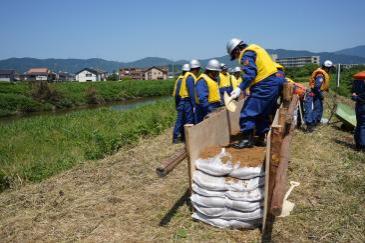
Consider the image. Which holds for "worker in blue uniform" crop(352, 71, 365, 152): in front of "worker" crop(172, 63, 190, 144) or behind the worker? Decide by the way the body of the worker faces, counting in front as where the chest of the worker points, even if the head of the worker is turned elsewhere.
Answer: in front

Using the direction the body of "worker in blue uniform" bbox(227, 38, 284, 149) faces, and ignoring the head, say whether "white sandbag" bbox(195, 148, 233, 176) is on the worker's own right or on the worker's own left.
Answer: on the worker's own left

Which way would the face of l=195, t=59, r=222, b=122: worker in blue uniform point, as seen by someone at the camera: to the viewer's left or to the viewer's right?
to the viewer's right

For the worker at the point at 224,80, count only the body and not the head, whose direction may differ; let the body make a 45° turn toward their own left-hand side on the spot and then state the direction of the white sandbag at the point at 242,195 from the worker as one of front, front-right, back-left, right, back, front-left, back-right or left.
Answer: front

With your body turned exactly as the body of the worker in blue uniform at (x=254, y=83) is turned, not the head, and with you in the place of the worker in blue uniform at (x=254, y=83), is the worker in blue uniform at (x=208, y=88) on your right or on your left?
on your right

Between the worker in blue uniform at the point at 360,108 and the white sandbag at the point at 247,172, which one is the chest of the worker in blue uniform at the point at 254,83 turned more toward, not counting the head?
the white sandbag

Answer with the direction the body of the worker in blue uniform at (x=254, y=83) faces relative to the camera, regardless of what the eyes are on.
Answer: to the viewer's left

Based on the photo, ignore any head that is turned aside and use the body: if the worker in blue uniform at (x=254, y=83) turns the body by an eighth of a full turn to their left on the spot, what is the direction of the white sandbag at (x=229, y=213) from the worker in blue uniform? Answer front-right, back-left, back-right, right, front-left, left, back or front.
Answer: front-left

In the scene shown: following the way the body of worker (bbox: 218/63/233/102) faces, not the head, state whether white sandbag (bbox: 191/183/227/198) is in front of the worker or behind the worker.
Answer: in front

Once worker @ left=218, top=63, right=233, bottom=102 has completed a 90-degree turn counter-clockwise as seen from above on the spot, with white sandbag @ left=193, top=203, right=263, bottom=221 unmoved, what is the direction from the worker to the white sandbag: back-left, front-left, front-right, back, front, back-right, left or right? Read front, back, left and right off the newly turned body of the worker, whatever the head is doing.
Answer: front-right

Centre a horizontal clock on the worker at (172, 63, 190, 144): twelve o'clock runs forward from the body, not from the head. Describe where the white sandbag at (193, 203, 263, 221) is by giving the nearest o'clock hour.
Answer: The white sandbag is roughly at 3 o'clock from the worker.

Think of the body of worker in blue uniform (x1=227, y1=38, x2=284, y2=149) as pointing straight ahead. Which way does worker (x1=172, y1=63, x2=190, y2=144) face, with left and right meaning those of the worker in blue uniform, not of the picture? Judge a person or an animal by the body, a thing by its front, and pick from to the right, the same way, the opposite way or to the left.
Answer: the opposite way

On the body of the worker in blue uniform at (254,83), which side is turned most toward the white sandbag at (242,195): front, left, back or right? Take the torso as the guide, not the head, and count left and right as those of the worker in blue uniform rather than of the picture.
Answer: left

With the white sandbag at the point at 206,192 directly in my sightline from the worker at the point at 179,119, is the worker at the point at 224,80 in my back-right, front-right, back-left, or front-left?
back-left

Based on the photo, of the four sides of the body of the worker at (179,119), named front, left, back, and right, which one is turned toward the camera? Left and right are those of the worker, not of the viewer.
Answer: right

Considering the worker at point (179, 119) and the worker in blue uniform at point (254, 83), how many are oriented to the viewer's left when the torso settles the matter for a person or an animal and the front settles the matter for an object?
1

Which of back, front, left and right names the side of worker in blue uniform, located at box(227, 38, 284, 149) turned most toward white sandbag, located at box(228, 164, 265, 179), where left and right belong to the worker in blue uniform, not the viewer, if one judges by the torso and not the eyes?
left

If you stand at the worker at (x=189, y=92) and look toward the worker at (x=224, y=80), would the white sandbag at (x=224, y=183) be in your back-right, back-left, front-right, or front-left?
back-right

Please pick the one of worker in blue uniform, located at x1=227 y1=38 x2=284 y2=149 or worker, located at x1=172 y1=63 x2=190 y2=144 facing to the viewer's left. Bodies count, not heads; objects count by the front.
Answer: the worker in blue uniform
